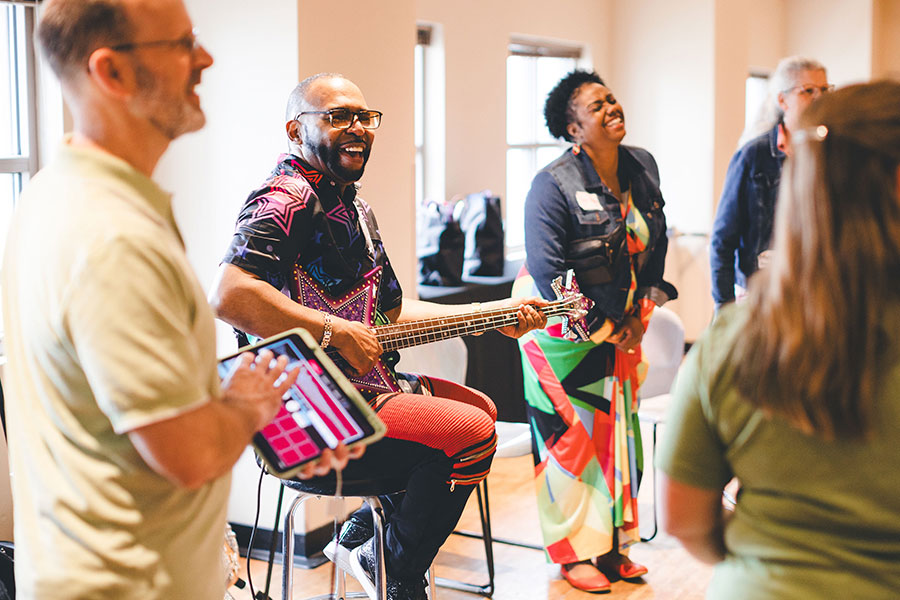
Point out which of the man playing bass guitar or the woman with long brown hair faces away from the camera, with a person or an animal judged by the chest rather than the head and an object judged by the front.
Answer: the woman with long brown hair

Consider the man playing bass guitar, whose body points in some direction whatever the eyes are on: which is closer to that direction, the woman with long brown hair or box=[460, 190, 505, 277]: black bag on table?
the woman with long brown hair

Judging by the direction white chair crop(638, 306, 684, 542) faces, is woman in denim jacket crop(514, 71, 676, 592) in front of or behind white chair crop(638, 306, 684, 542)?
in front

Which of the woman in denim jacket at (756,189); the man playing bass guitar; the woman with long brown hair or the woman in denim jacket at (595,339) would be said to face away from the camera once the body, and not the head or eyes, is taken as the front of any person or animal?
the woman with long brown hair

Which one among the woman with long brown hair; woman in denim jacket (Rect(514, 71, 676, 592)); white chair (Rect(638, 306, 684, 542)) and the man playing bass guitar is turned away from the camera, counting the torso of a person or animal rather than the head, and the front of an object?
the woman with long brown hair

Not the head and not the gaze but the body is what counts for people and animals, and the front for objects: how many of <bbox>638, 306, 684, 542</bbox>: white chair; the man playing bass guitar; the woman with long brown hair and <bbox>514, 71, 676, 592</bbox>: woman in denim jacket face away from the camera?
1

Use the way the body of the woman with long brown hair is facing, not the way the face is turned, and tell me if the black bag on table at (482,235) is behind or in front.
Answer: in front

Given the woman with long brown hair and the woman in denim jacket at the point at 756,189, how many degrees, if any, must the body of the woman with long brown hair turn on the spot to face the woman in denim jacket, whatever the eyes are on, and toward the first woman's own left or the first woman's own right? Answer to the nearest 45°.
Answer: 0° — they already face them

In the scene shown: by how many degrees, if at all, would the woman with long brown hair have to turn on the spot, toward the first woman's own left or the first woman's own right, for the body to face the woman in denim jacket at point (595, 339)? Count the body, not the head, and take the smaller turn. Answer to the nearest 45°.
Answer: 0° — they already face them

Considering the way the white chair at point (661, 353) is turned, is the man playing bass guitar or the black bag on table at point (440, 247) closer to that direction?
the man playing bass guitar

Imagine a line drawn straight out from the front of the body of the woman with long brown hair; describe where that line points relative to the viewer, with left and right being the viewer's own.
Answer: facing away from the viewer

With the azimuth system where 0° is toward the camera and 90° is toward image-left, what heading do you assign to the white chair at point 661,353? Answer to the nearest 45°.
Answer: approximately 45°

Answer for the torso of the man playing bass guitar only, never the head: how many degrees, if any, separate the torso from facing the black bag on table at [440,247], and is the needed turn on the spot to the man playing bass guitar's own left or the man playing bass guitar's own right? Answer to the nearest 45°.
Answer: approximately 135° to the man playing bass guitar's own left

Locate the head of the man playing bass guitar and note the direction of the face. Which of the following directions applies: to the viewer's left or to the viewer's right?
to the viewer's right

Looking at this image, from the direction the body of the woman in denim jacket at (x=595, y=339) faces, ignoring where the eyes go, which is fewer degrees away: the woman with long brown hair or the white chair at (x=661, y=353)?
the woman with long brown hair
